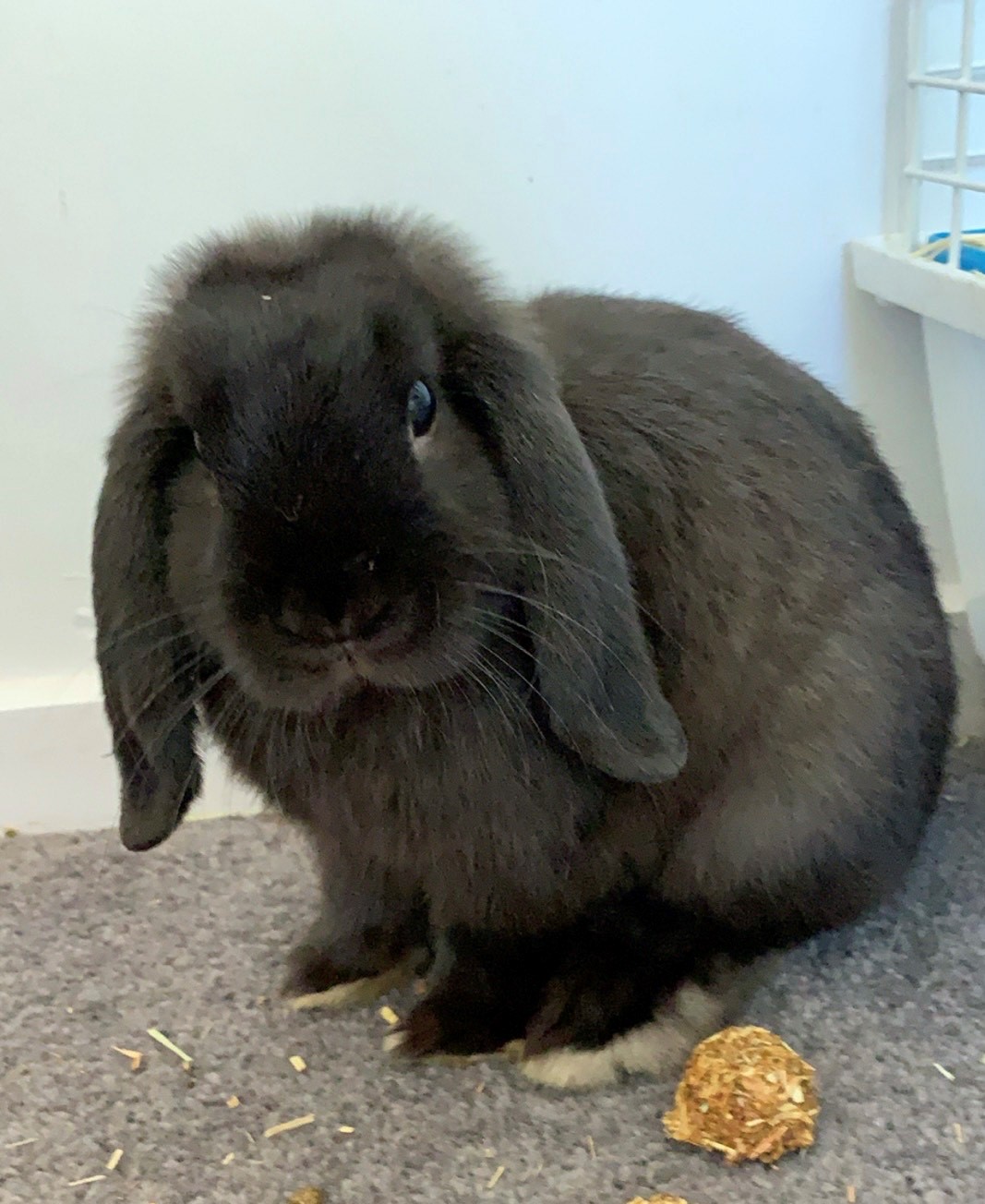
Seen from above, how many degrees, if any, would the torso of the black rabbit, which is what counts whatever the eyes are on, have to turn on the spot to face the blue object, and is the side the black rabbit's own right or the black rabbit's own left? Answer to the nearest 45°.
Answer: approximately 180°

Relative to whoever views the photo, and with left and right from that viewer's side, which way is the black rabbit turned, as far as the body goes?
facing the viewer and to the left of the viewer

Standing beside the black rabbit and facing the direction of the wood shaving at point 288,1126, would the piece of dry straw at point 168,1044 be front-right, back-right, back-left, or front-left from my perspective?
front-right
